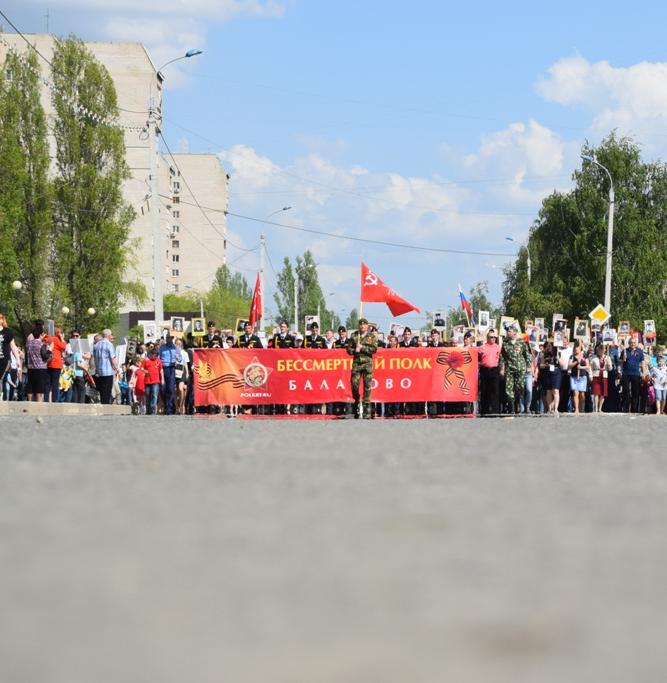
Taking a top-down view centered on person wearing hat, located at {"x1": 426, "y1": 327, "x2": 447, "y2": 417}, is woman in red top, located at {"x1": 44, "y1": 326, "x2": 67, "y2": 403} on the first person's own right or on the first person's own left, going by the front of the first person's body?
on the first person's own right

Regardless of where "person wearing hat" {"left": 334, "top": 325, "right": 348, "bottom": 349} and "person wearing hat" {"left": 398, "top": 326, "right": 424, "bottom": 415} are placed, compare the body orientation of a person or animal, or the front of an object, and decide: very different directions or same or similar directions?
same or similar directions

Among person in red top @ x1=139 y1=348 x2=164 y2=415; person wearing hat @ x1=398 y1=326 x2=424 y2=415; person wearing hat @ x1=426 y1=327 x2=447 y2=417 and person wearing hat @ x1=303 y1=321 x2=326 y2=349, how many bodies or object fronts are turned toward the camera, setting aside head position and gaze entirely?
4

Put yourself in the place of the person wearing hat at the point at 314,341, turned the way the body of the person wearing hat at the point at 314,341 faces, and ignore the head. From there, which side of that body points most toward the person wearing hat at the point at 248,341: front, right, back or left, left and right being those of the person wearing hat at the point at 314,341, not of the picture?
right

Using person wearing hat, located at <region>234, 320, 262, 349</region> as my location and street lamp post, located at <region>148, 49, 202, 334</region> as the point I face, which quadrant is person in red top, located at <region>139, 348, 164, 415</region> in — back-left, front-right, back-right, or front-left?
front-left

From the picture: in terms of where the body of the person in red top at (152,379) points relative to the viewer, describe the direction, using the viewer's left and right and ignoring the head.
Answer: facing the viewer

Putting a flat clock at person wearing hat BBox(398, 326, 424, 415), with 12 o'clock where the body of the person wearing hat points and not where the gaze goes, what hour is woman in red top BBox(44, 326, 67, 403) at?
The woman in red top is roughly at 3 o'clock from the person wearing hat.

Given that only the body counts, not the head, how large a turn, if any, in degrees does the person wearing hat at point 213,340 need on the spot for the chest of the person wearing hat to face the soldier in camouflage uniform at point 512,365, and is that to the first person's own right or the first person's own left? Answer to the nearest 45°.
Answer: approximately 90° to the first person's own left

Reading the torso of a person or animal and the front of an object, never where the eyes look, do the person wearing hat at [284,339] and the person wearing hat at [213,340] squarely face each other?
no

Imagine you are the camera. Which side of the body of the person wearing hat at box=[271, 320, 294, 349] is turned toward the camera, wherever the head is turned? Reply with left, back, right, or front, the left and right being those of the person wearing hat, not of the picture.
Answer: front

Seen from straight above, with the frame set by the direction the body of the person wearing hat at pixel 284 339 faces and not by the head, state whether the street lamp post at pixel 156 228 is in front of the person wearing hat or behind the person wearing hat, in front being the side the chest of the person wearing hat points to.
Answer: behind

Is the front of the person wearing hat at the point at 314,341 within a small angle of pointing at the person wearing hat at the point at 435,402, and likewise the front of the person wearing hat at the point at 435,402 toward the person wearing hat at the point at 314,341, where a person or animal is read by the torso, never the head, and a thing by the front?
no

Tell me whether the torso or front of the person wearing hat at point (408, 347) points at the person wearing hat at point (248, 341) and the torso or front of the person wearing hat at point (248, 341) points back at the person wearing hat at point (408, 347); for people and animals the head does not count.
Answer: no

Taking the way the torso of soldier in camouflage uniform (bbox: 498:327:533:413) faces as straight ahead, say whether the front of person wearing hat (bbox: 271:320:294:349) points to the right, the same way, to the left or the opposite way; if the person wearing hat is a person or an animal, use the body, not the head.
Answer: the same way

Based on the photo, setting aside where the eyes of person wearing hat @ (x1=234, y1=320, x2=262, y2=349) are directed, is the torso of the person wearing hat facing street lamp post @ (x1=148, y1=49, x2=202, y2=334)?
no

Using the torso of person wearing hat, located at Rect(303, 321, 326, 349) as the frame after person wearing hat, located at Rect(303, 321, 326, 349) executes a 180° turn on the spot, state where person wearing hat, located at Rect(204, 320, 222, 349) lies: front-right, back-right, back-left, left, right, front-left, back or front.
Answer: left

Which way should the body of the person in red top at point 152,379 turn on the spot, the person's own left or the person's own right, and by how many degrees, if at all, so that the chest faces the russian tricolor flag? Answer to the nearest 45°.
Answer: approximately 135° to the person's own left

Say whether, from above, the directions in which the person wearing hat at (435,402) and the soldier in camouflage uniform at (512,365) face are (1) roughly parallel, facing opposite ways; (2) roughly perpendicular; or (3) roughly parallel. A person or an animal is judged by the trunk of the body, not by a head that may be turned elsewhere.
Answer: roughly parallel

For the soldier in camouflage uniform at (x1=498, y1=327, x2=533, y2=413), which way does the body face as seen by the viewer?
toward the camera

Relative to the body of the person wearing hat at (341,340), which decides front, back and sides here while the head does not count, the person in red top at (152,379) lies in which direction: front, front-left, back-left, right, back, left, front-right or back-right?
right
